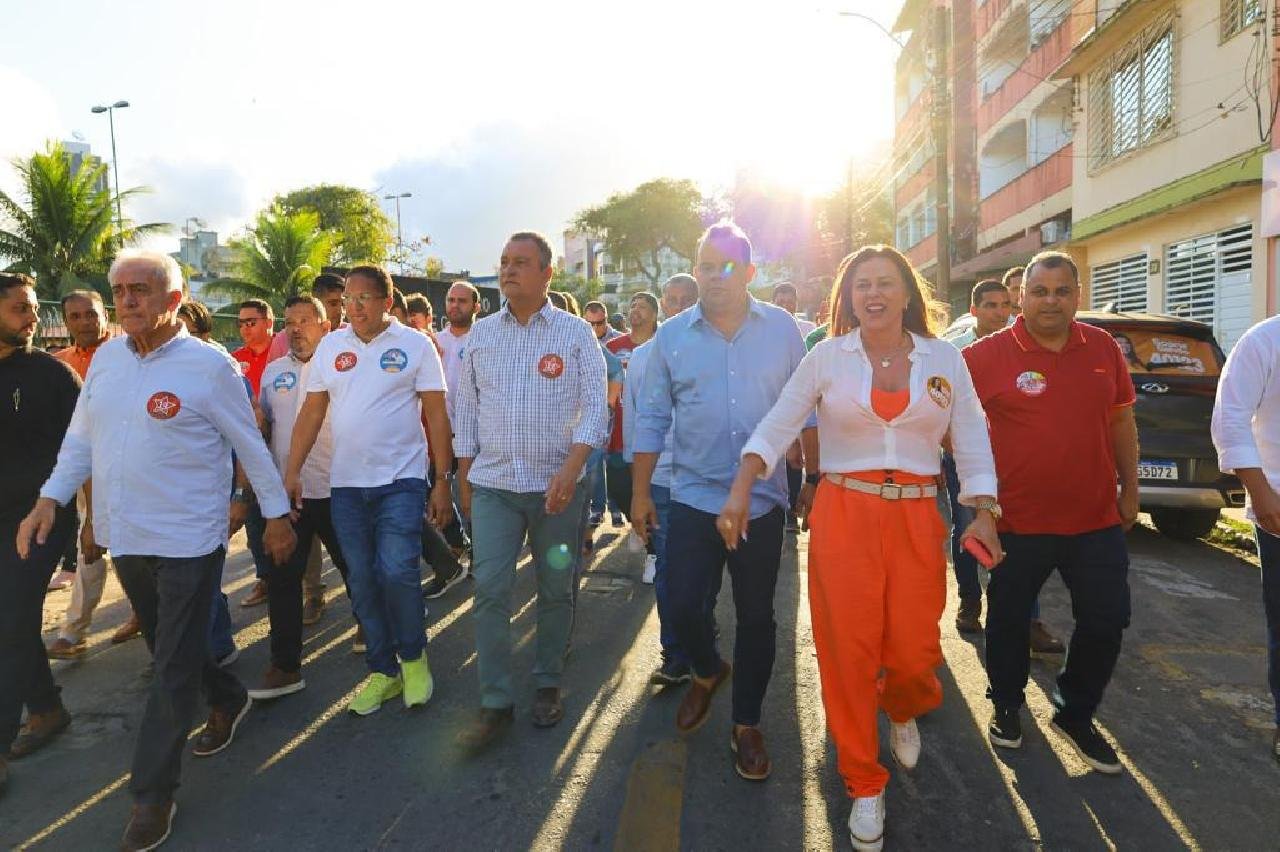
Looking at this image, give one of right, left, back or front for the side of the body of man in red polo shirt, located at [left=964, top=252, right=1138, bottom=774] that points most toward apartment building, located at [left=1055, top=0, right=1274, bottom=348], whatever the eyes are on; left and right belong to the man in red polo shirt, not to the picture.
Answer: back

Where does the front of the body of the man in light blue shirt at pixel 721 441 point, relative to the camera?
toward the camera

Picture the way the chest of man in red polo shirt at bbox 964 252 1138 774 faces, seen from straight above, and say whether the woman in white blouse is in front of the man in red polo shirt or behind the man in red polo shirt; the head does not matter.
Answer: in front

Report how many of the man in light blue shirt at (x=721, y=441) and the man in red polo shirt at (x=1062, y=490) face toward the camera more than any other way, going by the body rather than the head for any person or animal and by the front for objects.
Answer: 2

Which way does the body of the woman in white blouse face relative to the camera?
toward the camera

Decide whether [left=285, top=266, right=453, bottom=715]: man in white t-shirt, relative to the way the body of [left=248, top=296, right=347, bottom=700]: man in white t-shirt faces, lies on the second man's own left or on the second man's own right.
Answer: on the second man's own left

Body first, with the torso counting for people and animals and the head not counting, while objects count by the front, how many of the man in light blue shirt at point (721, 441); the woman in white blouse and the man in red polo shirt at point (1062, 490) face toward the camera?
3

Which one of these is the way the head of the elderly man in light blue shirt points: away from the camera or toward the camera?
toward the camera

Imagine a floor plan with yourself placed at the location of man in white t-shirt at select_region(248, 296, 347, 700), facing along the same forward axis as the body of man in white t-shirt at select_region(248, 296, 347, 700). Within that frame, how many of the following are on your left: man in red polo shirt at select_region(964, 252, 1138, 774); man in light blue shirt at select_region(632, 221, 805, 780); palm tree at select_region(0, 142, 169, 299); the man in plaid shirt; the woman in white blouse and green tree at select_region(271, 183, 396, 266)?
4

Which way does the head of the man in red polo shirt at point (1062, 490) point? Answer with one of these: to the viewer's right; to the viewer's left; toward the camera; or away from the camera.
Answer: toward the camera

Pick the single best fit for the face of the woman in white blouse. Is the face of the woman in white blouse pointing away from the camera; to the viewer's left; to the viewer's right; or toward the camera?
toward the camera

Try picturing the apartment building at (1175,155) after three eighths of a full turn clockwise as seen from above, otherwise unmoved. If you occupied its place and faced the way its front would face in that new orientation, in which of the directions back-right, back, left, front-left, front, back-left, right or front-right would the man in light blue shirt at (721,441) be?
back

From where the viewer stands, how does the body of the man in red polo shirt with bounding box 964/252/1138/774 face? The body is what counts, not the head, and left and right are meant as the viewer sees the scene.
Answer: facing the viewer

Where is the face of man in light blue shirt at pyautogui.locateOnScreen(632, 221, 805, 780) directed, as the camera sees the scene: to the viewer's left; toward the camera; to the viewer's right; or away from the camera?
toward the camera

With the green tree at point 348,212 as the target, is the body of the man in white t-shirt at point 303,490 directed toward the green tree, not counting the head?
no

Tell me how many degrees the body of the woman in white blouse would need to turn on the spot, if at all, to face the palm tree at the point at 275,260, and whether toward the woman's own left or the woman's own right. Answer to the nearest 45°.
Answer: approximately 135° to the woman's own right
